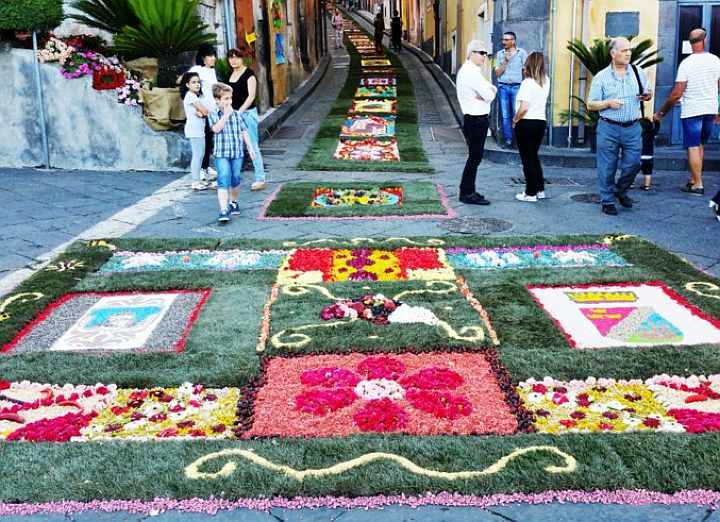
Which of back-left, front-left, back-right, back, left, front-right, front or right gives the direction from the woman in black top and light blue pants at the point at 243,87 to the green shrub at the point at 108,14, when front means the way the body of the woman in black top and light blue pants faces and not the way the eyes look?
right

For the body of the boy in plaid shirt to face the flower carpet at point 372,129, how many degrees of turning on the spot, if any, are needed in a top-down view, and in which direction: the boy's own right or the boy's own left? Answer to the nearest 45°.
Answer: approximately 180°

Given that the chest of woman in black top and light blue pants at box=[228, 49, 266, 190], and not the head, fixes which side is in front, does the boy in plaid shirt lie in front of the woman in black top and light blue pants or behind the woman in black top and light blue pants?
in front

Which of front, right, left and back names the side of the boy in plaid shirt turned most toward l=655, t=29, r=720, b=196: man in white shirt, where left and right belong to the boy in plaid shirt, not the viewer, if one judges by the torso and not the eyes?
left

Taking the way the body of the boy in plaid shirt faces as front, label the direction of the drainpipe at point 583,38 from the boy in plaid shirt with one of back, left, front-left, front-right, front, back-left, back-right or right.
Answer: back-left

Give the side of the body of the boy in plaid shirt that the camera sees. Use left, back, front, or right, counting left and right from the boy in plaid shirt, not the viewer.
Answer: front

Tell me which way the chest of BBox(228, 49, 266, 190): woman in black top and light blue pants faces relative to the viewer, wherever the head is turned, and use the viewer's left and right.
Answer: facing the viewer and to the left of the viewer

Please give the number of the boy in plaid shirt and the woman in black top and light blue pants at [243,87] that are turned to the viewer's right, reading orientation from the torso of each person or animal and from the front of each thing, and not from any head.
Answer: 0

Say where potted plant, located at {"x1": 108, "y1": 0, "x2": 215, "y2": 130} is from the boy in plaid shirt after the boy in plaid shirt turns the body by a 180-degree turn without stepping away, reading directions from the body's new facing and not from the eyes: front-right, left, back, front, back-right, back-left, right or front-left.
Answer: front
